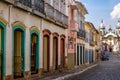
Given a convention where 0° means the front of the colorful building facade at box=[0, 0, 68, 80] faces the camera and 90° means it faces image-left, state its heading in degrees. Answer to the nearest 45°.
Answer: approximately 315°

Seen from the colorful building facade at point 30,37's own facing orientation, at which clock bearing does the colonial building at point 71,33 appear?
The colonial building is roughly at 8 o'clock from the colorful building facade.
